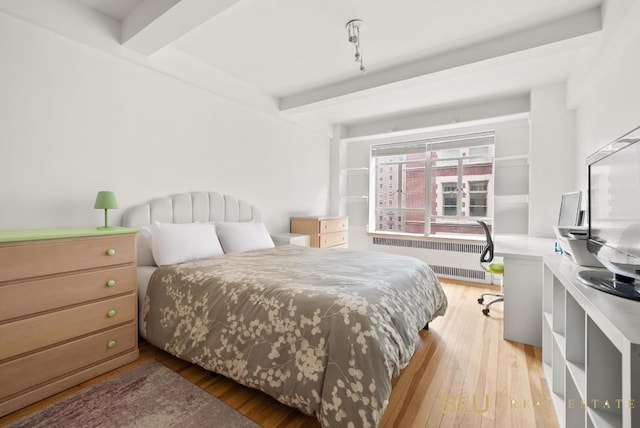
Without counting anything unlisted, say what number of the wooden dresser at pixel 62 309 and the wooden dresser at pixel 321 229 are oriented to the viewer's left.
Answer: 0

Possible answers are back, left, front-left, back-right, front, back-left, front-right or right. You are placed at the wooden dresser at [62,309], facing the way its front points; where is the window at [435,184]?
front-left

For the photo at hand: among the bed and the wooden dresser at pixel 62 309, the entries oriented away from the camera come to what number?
0

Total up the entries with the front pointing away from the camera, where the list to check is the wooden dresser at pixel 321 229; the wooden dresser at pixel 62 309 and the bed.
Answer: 0

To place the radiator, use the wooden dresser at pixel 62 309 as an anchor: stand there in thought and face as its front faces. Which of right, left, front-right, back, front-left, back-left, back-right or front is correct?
front-left

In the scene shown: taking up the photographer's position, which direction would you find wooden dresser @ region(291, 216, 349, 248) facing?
facing the viewer and to the right of the viewer
